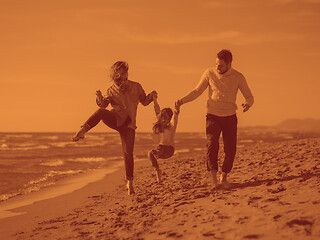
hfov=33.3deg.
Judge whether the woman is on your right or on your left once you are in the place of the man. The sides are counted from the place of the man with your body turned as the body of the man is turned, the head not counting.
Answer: on your right

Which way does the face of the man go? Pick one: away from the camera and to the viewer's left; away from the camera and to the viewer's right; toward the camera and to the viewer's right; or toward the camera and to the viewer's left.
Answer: toward the camera and to the viewer's left

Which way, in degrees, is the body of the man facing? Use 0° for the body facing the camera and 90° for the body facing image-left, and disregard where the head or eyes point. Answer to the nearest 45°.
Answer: approximately 0°
